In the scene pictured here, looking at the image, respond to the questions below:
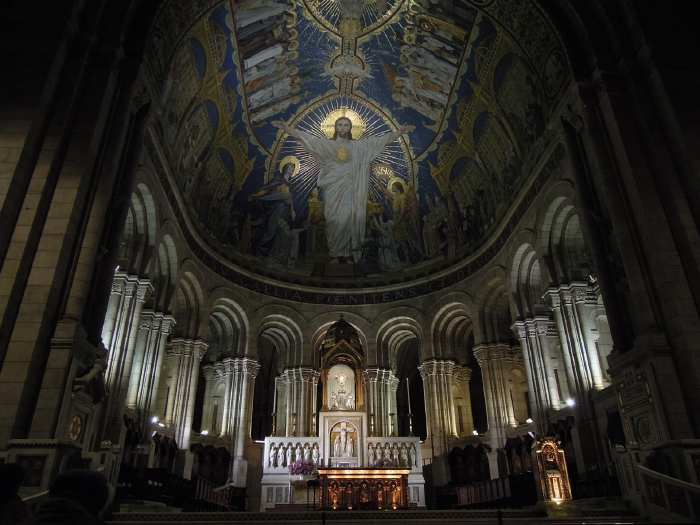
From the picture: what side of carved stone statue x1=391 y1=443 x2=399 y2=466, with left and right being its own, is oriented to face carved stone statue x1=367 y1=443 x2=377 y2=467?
right

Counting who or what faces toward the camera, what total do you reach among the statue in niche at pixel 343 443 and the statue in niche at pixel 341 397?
2

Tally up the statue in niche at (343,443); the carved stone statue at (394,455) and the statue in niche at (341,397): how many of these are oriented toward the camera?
3

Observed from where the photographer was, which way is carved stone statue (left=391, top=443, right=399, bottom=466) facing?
facing the viewer

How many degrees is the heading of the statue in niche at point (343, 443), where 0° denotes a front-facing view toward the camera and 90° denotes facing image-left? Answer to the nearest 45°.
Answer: approximately 0°

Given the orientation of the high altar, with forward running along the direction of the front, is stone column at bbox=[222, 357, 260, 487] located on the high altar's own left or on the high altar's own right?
on the high altar's own right

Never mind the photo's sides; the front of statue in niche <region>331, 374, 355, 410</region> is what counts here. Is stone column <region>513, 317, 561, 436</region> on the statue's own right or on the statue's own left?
on the statue's own left

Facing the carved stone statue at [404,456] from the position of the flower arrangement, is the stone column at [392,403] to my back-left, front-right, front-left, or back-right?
front-left

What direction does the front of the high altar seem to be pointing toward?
toward the camera

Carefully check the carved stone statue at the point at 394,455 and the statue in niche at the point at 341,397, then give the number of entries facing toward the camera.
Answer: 2

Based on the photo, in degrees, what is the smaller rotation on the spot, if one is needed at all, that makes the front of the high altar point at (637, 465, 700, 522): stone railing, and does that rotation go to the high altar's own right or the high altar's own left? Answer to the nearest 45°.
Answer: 0° — it already faces it
